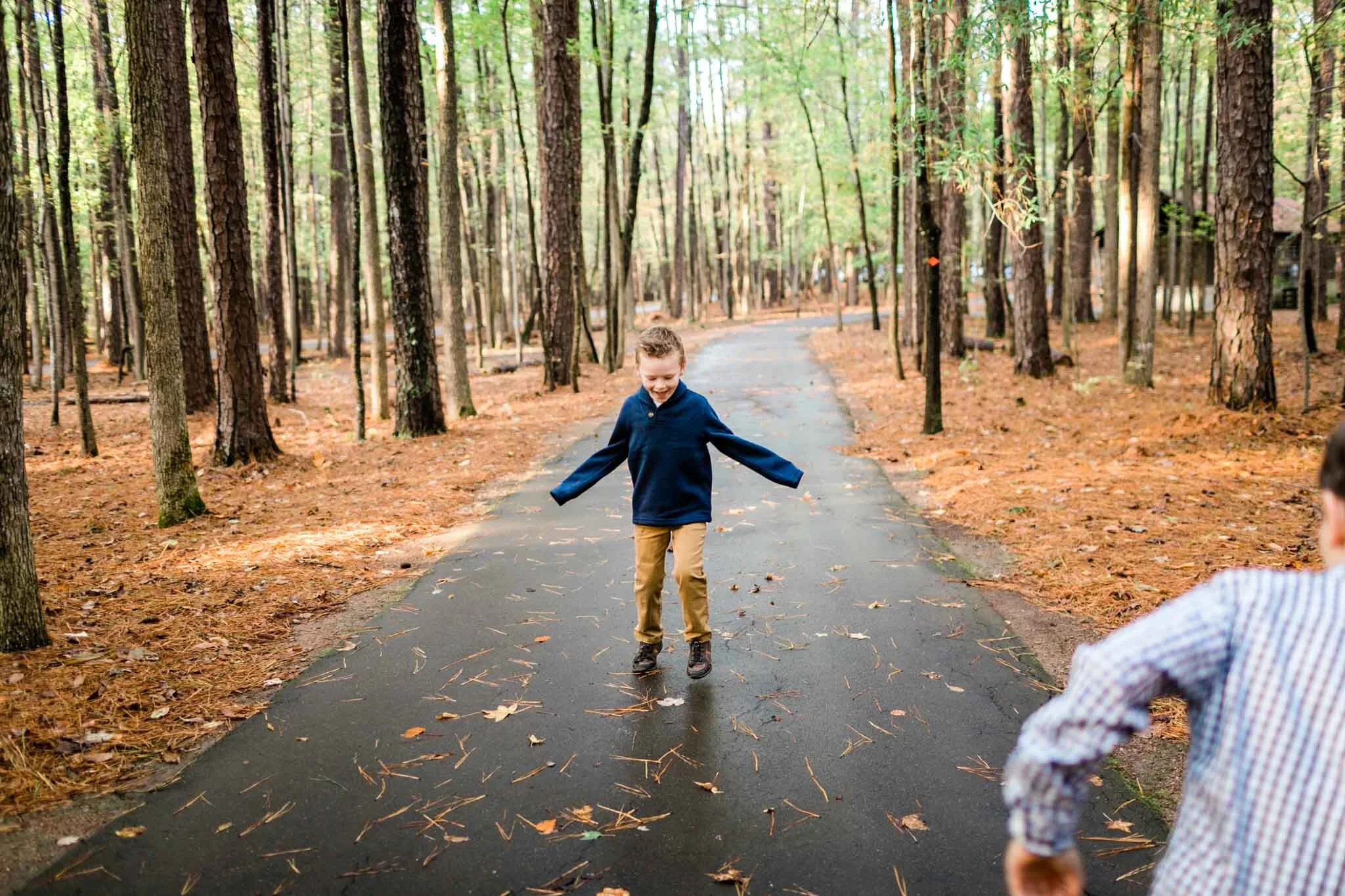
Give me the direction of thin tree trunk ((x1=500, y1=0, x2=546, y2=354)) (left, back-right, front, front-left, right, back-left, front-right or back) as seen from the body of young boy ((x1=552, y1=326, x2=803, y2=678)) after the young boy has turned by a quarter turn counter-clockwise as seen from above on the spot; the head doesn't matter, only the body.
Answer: left

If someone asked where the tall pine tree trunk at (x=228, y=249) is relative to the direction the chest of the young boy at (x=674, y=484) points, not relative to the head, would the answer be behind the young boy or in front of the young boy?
behind

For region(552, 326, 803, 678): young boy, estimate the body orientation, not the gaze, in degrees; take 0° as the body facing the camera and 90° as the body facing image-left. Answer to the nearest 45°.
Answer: approximately 0°

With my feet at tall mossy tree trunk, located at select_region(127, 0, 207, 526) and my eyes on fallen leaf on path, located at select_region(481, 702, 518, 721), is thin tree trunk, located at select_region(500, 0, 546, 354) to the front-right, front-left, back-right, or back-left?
back-left

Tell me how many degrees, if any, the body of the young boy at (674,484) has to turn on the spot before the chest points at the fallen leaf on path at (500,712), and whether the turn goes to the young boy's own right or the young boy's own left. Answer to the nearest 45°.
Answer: approximately 45° to the young boy's own right

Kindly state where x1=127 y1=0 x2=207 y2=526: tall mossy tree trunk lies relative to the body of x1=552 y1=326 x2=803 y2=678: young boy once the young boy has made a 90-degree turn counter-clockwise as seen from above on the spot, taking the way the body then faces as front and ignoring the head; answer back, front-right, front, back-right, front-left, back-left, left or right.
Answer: back-left

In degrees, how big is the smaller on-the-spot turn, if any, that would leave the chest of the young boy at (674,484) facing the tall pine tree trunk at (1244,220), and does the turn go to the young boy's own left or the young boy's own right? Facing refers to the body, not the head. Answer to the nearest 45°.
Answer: approximately 135° to the young boy's own left

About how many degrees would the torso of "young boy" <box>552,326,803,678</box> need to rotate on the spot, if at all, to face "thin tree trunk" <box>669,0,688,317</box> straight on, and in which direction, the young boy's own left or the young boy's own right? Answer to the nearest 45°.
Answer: approximately 180°
